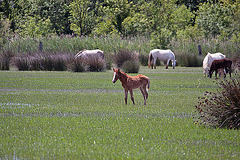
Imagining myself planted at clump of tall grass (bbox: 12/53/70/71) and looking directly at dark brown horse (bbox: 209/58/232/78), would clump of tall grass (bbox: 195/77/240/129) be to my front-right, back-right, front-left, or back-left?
front-right

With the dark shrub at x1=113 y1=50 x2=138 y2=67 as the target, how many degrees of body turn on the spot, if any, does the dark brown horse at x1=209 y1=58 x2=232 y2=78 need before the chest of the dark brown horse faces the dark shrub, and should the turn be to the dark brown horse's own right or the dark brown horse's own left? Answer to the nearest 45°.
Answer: approximately 45° to the dark brown horse's own right

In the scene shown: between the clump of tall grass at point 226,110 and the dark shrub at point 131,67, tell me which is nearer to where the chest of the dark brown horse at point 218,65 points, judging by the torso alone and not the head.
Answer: the dark shrub

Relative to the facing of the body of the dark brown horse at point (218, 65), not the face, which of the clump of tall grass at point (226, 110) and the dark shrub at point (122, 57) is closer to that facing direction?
the dark shrub

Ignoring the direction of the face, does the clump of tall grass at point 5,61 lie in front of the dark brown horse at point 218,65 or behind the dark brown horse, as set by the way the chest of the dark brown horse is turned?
in front

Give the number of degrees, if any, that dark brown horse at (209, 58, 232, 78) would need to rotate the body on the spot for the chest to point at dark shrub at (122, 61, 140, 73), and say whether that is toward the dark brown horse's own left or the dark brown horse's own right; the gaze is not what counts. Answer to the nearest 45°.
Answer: approximately 45° to the dark brown horse's own right

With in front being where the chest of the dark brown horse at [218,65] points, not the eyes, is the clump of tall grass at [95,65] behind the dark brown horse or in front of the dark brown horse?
in front

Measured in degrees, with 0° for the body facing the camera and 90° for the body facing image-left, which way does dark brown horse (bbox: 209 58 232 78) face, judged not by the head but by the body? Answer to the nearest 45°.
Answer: approximately 90°
